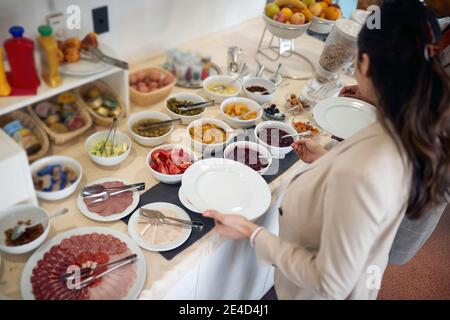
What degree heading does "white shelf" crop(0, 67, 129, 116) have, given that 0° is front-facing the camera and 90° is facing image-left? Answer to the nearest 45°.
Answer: approximately 315°

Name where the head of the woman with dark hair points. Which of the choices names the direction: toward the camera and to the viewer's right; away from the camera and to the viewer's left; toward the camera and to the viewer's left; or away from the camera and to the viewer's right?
away from the camera and to the viewer's left

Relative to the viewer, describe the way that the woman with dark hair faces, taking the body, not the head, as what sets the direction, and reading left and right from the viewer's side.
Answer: facing away from the viewer and to the left of the viewer

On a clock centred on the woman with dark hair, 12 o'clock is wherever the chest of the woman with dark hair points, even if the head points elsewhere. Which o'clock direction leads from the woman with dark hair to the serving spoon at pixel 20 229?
The serving spoon is roughly at 10 o'clock from the woman with dark hair.
